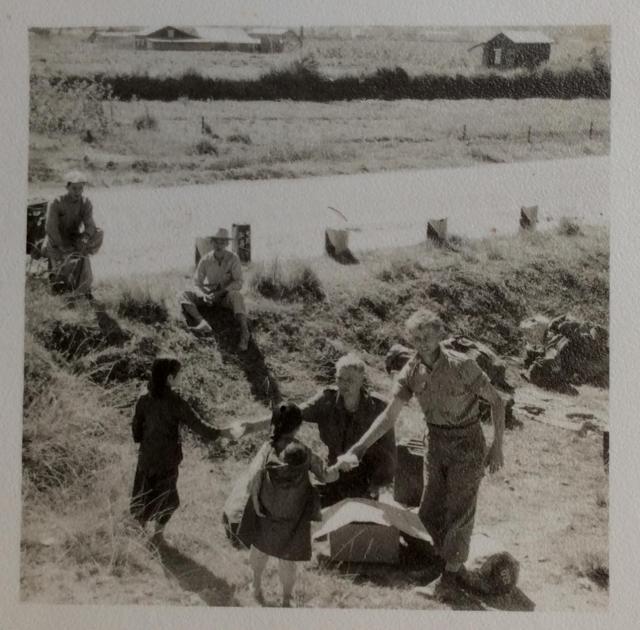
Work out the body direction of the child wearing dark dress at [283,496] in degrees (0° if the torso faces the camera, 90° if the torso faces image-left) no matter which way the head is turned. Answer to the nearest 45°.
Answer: approximately 225°

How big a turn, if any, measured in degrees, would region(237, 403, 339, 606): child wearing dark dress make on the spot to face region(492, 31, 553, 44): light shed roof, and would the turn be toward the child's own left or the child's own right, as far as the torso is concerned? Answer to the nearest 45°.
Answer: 0° — they already face it

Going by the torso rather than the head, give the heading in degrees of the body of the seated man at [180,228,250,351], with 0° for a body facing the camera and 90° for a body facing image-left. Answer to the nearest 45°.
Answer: approximately 0°

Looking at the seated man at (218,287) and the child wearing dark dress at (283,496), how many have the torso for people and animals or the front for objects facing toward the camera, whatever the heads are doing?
1
